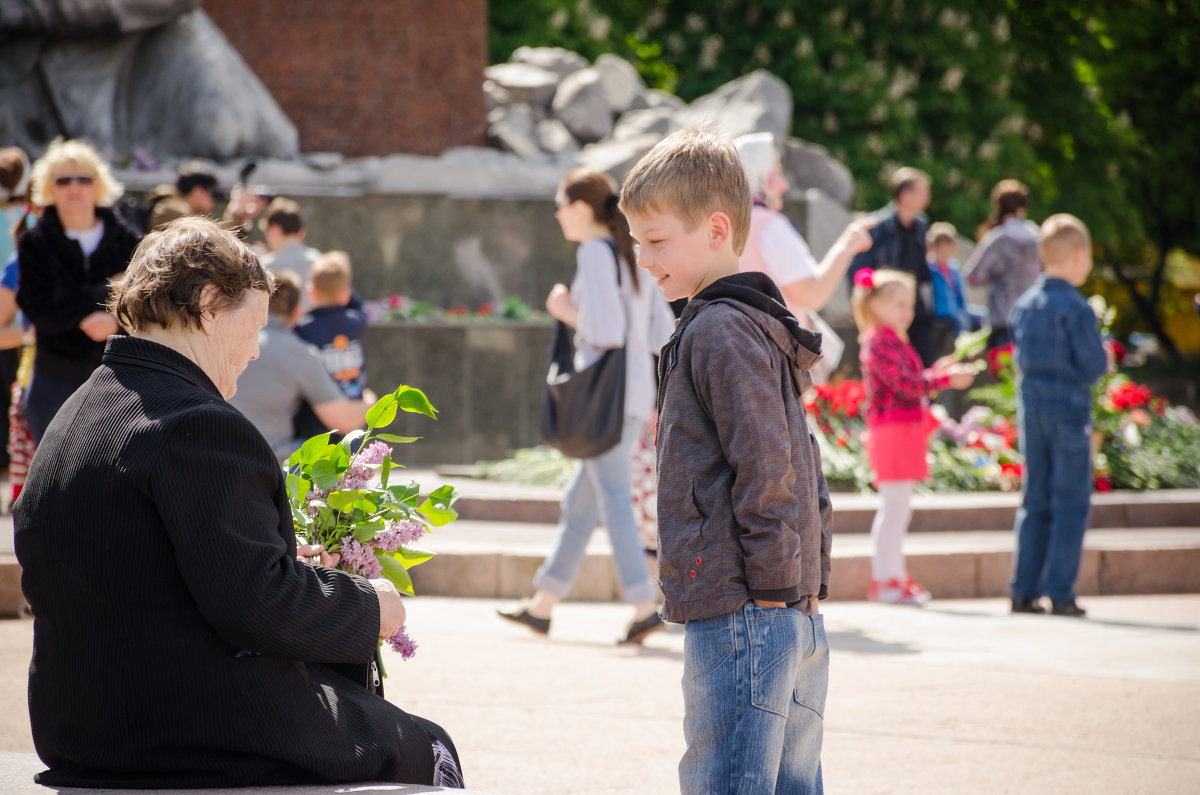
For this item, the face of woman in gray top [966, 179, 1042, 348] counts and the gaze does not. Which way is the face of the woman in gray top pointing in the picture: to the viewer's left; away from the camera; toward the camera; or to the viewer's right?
away from the camera

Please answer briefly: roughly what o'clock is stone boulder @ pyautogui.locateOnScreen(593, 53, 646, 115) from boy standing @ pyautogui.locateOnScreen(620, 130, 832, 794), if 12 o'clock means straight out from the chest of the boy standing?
The stone boulder is roughly at 3 o'clock from the boy standing.

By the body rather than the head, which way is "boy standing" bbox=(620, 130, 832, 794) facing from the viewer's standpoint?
to the viewer's left

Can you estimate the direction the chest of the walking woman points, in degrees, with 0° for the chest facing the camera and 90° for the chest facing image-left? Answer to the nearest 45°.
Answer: approximately 90°

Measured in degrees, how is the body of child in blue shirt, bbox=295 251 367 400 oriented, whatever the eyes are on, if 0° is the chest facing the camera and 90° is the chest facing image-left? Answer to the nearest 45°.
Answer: approximately 180°

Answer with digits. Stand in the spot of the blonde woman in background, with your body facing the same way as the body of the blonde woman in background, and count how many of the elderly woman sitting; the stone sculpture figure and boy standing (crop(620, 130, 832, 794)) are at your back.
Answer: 1

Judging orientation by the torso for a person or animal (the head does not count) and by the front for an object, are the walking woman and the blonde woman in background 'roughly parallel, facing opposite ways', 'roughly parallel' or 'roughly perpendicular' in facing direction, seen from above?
roughly perpendicular

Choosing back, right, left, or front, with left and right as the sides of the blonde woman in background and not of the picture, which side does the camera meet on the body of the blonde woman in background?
front

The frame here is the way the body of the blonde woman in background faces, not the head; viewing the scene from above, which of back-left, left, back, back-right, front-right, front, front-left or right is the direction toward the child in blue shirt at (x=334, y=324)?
back-left

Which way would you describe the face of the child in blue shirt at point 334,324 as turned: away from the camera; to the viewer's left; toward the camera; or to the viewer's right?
away from the camera

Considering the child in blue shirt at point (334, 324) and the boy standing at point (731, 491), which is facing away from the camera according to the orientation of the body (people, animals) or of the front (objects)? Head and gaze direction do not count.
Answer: the child in blue shirt

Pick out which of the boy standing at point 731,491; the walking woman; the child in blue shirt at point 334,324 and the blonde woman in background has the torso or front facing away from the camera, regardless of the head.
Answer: the child in blue shirt

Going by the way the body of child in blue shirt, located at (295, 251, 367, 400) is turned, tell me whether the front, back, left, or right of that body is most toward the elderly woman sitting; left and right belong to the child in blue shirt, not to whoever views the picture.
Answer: back

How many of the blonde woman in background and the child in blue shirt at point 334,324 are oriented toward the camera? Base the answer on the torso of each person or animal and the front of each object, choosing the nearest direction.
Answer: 1

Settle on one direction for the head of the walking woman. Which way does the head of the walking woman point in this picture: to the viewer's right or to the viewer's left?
to the viewer's left

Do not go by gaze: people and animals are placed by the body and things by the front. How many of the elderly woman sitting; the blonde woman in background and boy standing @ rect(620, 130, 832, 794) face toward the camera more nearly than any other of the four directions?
1

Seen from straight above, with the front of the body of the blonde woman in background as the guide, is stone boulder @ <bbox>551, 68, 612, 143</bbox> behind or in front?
behind
